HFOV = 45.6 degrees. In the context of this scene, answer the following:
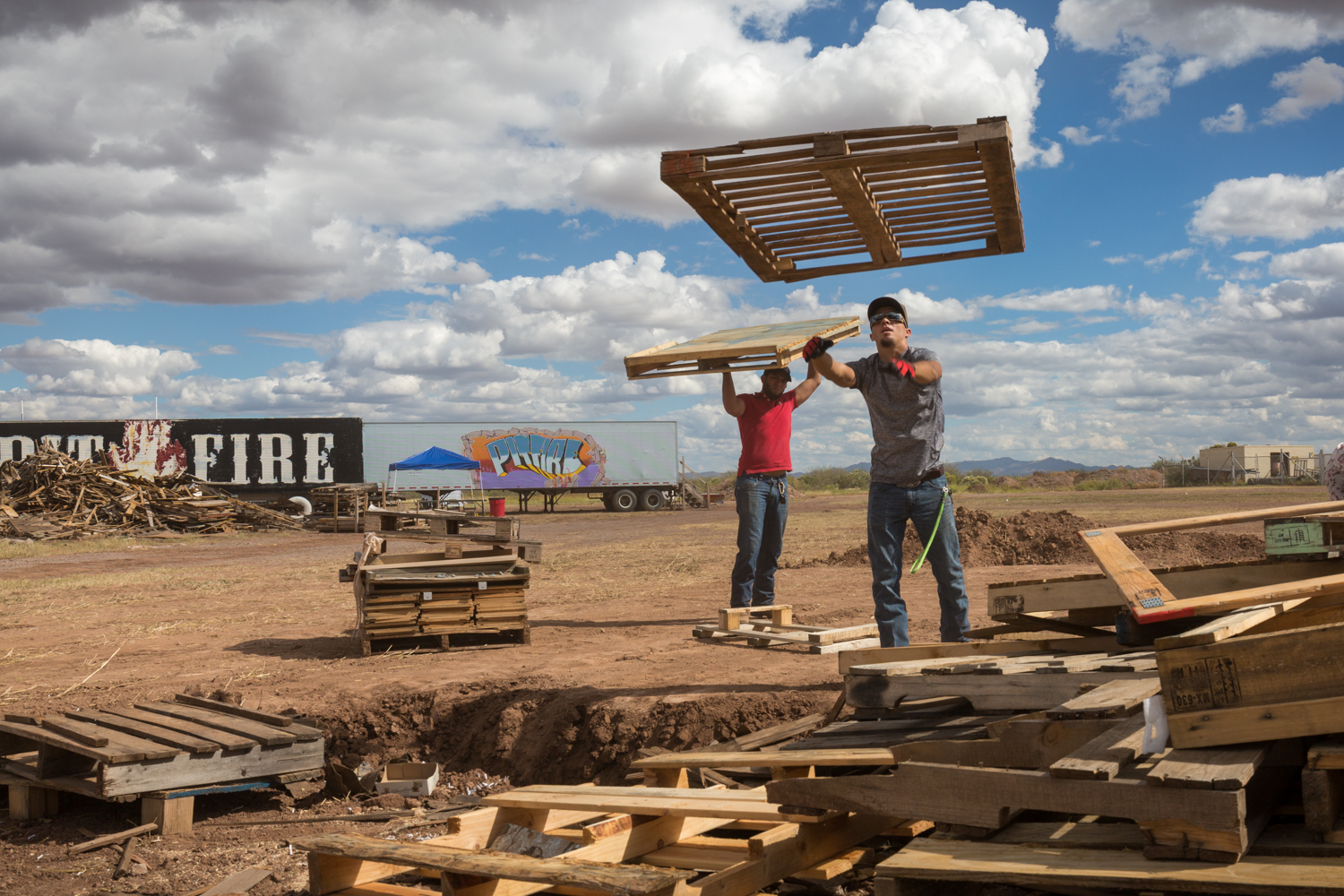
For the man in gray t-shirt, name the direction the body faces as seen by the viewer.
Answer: toward the camera

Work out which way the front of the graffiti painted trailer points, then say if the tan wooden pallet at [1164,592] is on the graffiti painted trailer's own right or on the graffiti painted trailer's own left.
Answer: on the graffiti painted trailer's own left

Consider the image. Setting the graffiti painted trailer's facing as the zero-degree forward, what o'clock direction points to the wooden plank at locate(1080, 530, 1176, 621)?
The wooden plank is roughly at 9 o'clock from the graffiti painted trailer.

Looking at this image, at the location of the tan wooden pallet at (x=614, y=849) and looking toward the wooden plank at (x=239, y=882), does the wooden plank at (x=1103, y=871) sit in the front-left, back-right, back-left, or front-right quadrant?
back-left

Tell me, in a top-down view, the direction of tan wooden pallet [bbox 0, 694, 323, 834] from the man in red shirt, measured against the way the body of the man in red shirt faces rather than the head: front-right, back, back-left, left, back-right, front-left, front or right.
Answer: right

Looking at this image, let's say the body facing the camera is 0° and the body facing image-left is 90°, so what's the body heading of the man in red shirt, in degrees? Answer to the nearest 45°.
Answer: approximately 315°

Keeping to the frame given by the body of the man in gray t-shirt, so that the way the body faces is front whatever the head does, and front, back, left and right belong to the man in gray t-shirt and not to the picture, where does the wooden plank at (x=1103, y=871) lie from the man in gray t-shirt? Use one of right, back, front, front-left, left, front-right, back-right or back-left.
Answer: front

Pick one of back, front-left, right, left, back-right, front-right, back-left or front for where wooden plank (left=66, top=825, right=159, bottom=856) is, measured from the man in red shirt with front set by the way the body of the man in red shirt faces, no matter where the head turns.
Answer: right

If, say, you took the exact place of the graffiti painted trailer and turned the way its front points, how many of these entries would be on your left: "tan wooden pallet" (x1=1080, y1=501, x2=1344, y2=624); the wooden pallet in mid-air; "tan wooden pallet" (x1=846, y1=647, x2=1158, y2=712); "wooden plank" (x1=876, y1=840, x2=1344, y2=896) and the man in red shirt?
5

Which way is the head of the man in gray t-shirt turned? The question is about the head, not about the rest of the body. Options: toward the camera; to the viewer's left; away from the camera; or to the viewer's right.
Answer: toward the camera

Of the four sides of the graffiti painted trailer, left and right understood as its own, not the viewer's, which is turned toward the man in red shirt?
left

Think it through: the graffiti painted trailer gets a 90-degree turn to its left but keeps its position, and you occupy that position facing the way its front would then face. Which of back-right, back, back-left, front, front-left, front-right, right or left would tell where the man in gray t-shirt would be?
front

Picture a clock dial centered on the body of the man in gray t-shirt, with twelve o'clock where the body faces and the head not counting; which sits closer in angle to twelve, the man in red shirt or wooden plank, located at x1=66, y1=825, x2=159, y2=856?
the wooden plank

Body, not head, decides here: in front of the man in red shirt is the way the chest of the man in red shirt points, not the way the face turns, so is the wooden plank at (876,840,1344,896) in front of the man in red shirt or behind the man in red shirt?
in front

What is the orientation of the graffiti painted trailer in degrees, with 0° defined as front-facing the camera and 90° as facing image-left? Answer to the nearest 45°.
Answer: approximately 90°
